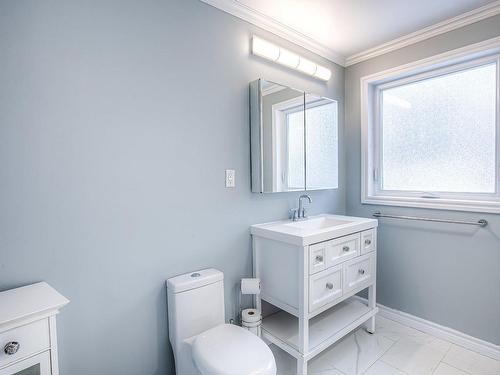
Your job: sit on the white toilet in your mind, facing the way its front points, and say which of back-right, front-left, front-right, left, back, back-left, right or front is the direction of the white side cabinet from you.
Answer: right

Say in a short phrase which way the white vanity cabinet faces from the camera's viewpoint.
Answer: facing the viewer and to the right of the viewer

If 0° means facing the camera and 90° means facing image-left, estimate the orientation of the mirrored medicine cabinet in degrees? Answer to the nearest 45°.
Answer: approximately 315°

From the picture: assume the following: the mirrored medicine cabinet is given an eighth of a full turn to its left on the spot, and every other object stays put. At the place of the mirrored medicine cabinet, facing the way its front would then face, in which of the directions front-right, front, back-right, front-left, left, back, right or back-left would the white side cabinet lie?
back-right

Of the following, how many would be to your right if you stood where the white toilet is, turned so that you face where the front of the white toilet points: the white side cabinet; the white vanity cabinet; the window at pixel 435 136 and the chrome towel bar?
1

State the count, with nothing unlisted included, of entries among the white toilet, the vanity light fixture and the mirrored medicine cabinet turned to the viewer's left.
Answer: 0

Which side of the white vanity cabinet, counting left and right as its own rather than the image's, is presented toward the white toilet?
right

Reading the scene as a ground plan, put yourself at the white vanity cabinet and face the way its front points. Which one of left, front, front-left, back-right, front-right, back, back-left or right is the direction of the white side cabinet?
right

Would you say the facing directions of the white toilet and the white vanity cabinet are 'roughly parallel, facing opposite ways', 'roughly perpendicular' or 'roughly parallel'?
roughly parallel

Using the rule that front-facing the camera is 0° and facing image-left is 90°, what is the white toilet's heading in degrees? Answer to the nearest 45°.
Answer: approximately 315°

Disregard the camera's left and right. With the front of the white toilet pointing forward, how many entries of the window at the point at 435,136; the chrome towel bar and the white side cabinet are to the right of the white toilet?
1

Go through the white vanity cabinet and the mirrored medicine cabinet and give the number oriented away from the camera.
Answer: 0
